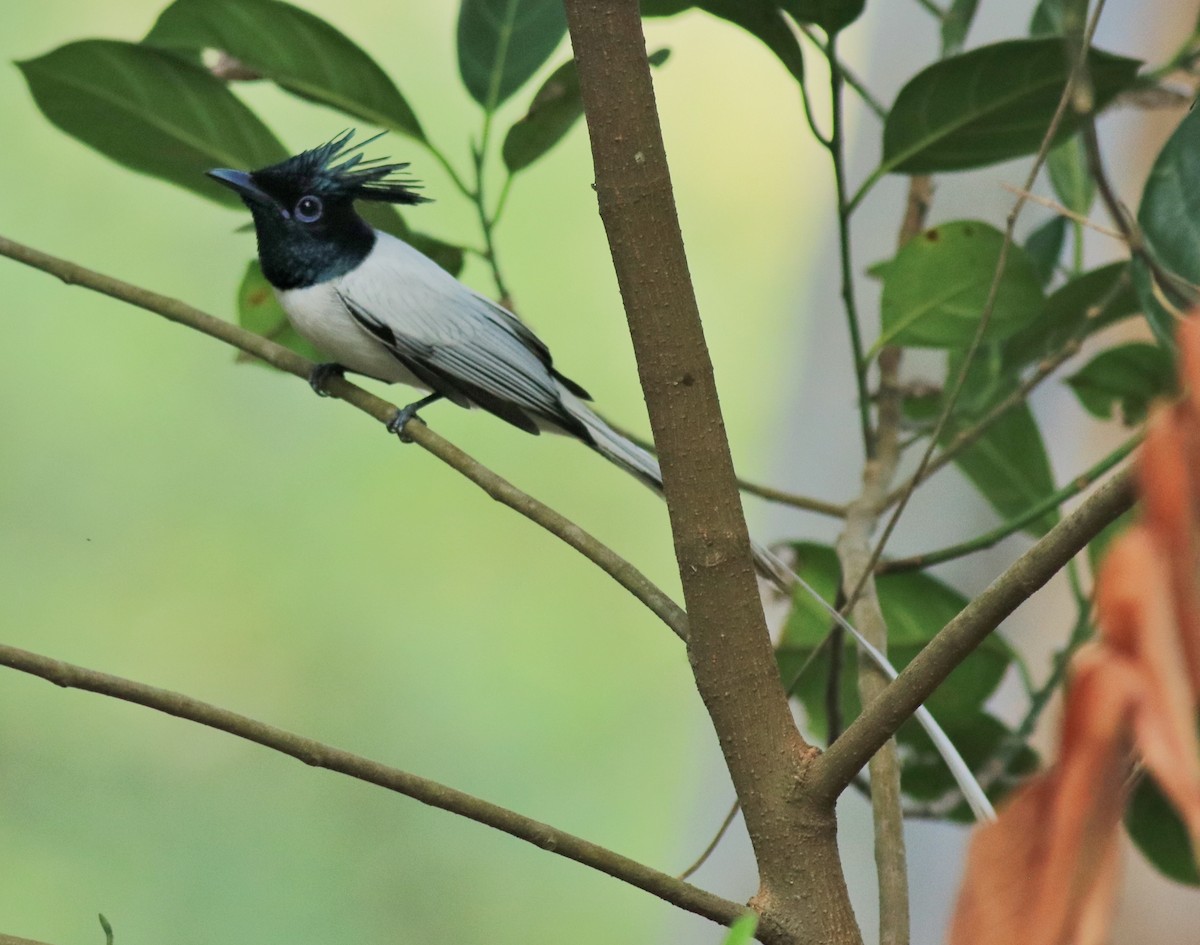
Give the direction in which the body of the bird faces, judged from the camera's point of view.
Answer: to the viewer's left
